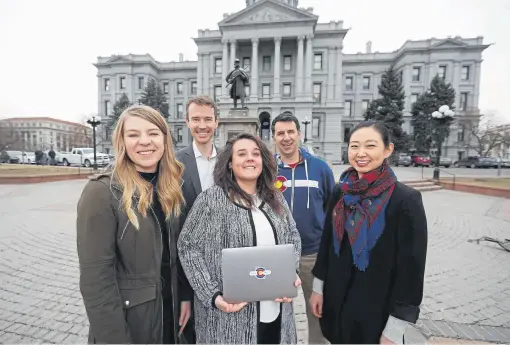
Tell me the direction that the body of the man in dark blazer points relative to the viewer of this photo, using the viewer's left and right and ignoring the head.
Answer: facing the viewer

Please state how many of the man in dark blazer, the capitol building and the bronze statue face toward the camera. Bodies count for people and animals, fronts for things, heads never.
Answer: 3

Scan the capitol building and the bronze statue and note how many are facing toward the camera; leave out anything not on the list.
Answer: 2

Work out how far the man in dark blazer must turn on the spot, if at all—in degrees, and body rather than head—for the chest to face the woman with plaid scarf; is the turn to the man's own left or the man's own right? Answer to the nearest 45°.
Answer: approximately 45° to the man's own left

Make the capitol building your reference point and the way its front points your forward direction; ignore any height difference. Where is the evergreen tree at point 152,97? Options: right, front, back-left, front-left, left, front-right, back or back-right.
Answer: right

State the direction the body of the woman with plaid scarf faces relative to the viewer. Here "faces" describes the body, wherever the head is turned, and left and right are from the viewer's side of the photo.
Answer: facing the viewer and to the left of the viewer

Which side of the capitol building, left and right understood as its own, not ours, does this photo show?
front

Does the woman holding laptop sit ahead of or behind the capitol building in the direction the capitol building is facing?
ahead

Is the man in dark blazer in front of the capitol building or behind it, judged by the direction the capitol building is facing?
in front

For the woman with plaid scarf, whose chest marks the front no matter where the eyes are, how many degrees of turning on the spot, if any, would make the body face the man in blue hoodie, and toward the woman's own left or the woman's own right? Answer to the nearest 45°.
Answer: approximately 90° to the woman's own right

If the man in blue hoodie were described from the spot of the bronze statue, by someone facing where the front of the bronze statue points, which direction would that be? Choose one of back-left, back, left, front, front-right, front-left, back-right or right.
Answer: front

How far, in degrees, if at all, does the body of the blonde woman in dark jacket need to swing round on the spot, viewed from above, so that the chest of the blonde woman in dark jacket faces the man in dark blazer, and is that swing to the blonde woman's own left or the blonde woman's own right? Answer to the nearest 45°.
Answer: approximately 90° to the blonde woman's own left

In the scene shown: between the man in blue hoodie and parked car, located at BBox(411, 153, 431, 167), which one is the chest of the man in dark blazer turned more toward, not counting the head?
the man in blue hoodie

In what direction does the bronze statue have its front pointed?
toward the camera

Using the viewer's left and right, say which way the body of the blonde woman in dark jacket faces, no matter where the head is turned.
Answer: facing the viewer and to the right of the viewer
